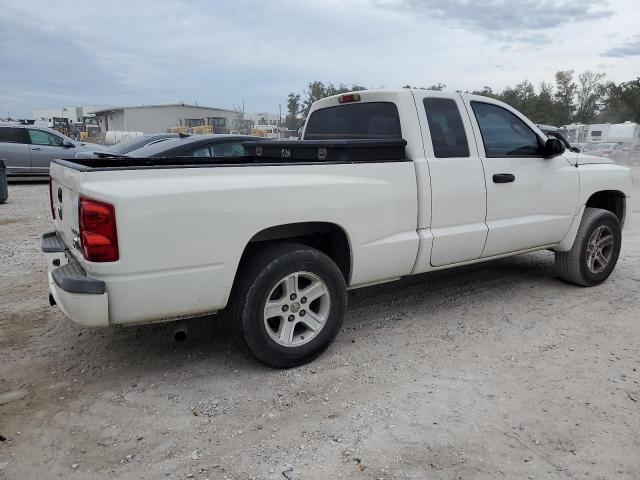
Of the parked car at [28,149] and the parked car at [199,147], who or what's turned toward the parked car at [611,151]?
the parked car at [28,149]

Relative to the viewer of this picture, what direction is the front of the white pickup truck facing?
facing away from the viewer and to the right of the viewer

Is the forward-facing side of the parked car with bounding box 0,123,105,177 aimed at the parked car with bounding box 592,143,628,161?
yes

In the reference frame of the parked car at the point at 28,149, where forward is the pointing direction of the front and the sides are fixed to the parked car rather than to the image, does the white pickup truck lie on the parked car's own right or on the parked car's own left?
on the parked car's own right

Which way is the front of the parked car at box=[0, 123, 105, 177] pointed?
to the viewer's right

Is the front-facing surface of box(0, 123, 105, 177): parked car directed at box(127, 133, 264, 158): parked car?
no

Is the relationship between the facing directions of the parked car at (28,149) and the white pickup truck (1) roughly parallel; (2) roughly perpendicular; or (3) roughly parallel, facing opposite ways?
roughly parallel

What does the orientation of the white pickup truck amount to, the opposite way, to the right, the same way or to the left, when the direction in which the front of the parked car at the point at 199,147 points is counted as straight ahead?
the opposite way

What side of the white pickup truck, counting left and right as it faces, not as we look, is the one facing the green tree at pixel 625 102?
front

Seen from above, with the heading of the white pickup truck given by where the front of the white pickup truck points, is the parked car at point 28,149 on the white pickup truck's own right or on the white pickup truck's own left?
on the white pickup truck's own left
